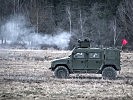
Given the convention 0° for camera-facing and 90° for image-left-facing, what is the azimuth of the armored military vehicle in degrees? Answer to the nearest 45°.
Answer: approximately 90°
